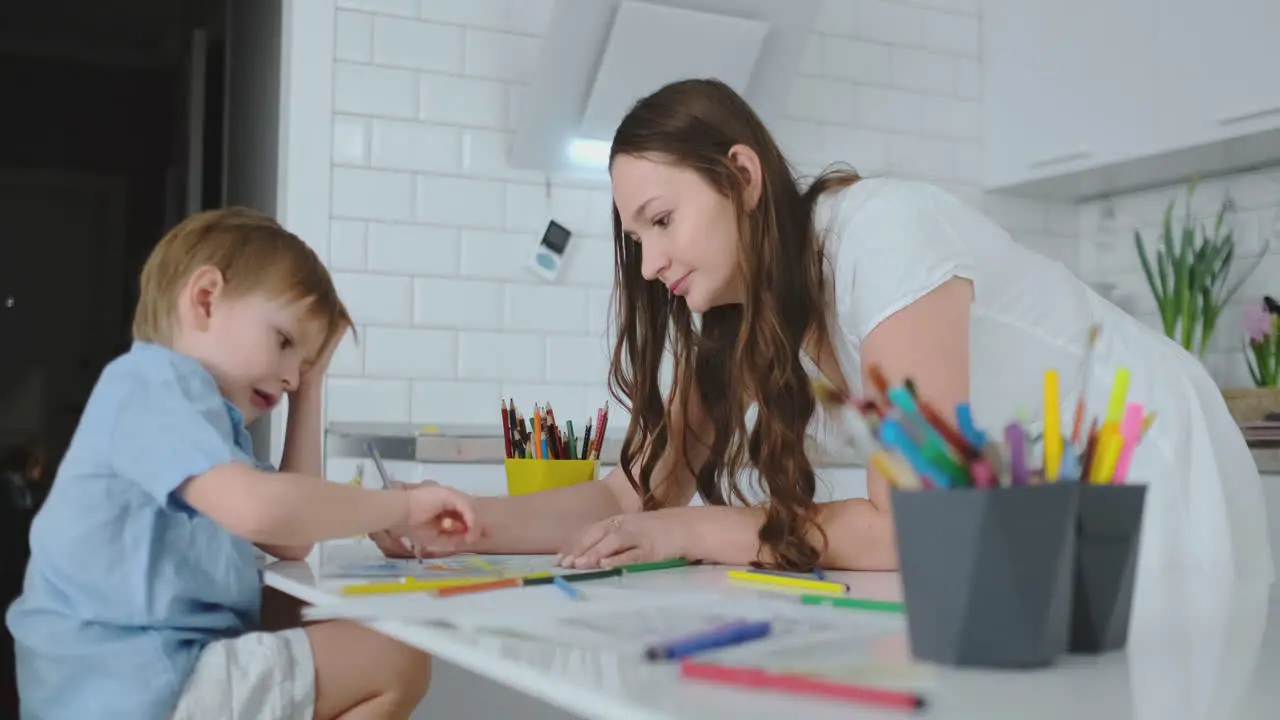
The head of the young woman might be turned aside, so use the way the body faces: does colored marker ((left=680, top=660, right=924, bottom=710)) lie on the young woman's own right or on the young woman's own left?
on the young woman's own left

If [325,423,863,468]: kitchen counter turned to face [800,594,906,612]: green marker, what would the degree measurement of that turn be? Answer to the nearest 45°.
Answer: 0° — it already faces it

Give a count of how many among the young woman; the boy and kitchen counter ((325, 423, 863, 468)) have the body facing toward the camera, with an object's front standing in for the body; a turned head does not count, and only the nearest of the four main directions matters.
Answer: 1

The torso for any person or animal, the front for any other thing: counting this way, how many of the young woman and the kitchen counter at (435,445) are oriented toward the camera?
1

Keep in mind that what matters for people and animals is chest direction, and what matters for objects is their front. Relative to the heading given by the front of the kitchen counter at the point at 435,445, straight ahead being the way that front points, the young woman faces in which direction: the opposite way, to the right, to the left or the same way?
to the right

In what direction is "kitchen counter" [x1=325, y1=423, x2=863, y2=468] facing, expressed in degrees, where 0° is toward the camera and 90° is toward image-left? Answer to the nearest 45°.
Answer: approximately 0°

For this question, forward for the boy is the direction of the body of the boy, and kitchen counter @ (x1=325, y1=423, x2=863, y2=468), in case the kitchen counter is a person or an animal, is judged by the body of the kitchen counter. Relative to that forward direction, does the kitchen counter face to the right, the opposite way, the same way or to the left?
to the right

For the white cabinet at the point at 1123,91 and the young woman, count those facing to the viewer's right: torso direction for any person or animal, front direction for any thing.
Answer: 0

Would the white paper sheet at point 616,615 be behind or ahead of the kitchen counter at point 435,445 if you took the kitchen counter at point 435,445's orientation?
ahead

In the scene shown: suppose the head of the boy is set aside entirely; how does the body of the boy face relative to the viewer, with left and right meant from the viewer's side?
facing to the right of the viewer

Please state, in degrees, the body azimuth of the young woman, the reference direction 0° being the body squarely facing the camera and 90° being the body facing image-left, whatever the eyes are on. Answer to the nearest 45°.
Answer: approximately 90°

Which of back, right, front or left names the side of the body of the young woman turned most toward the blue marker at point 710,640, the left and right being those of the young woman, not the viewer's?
left
